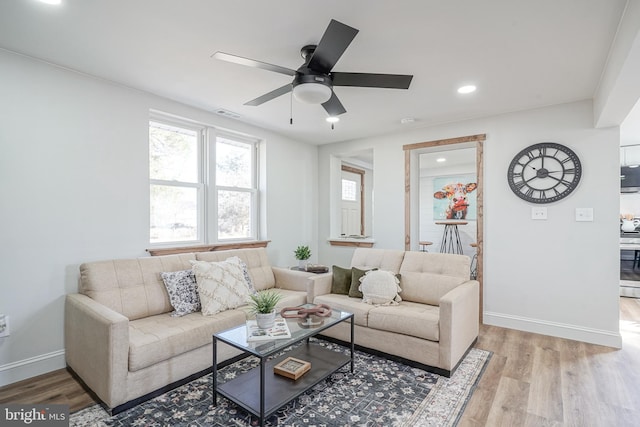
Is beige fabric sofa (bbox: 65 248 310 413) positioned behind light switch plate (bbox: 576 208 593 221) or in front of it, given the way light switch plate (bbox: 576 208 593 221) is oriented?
in front

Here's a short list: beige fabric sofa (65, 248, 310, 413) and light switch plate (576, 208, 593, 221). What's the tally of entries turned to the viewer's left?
0

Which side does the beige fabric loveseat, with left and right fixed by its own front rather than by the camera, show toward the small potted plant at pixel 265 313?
front

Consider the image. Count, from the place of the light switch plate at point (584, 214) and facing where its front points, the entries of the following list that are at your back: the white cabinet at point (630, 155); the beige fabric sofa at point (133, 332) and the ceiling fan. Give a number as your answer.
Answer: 1

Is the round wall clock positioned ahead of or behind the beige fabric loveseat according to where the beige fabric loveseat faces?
behind

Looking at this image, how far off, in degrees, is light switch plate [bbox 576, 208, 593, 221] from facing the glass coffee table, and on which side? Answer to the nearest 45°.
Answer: approximately 45° to its right

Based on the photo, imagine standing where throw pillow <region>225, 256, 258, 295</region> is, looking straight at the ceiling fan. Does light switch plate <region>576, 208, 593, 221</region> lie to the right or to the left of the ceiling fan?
left

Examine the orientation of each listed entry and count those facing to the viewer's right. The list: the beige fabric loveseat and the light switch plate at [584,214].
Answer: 0

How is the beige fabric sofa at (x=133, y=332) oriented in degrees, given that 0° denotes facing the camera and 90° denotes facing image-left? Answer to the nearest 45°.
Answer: approximately 315°

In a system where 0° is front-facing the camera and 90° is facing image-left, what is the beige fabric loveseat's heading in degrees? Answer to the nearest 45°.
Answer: approximately 45°

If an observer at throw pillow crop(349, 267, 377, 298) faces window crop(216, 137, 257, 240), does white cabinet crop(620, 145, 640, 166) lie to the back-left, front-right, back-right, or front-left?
back-right

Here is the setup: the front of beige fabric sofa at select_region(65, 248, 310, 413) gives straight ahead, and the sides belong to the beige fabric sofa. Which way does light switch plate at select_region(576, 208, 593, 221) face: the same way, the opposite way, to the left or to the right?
to the right

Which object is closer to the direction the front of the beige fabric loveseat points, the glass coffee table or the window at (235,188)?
the glass coffee table

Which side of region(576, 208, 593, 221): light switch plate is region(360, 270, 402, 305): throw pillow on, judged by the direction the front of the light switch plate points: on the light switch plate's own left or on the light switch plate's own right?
on the light switch plate's own right
